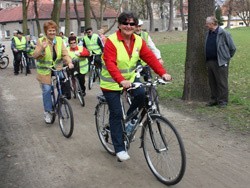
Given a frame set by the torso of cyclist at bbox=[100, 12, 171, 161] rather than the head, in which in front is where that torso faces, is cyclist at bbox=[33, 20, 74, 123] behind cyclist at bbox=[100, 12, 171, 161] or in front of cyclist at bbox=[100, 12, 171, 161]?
behind

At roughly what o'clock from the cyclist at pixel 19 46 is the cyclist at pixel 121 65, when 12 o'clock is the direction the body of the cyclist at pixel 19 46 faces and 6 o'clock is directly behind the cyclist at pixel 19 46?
the cyclist at pixel 121 65 is roughly at 12 o'clock from the cyclist at pixel 19 46.

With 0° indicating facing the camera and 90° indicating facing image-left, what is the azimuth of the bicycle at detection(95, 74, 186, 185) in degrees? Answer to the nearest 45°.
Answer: approximately 315°

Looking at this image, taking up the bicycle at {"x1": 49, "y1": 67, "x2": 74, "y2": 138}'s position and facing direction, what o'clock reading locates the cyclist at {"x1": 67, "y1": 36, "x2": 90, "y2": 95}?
The cyclist is roughly at 8 o'clock from the bicycle.

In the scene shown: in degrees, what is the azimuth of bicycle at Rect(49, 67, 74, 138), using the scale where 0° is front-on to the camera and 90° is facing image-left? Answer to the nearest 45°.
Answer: approximately 315°

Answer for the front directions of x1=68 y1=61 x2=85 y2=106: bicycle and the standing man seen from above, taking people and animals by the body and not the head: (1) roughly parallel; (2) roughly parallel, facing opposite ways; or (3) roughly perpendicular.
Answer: roughly perpendicular

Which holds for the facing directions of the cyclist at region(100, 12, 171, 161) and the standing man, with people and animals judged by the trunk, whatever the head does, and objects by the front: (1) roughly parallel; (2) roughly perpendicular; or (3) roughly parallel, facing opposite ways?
roughly perpendicular
